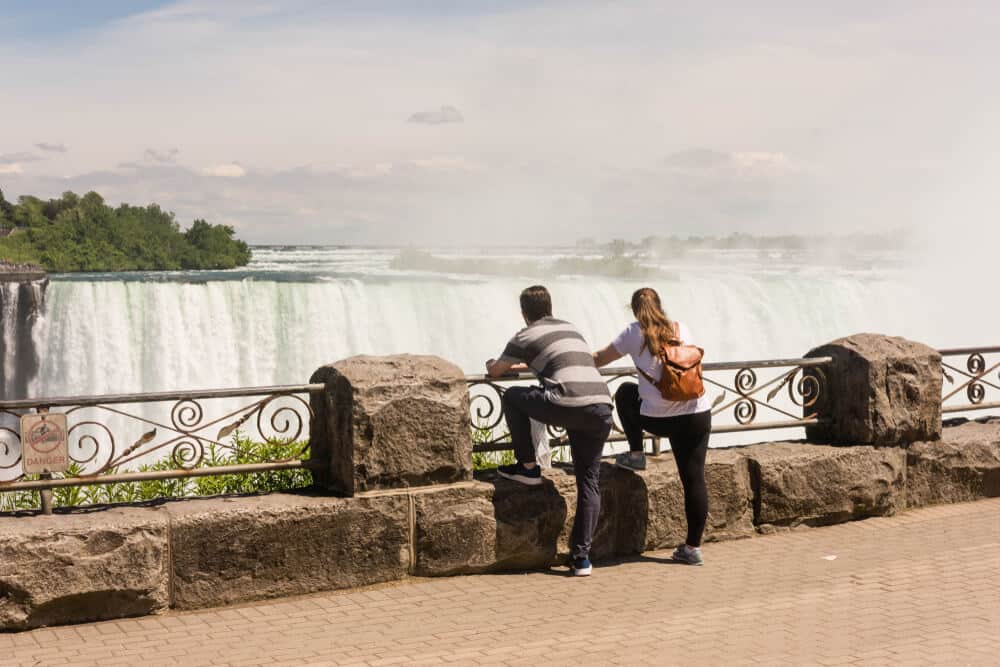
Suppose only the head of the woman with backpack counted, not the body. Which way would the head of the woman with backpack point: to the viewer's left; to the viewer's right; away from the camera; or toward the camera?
away from the camera

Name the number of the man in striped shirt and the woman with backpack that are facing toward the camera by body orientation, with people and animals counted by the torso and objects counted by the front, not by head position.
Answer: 0

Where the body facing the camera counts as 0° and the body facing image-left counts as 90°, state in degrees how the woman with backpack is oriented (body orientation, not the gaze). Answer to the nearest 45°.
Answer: approximately 135°

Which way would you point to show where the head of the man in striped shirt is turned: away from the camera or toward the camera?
away from the camera

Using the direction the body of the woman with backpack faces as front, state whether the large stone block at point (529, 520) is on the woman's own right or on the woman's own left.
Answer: on the woman's own left

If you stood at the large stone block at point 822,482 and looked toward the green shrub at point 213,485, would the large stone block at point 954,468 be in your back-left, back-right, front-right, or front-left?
back-right

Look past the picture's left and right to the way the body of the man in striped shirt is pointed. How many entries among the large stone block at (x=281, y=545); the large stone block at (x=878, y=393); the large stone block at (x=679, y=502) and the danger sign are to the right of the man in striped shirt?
2

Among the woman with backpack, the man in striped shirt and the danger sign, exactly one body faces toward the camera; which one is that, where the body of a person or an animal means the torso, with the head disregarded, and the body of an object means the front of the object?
the danger sign

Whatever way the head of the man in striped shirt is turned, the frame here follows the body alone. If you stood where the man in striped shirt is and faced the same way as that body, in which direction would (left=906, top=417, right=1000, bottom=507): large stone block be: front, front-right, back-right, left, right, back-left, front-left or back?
right

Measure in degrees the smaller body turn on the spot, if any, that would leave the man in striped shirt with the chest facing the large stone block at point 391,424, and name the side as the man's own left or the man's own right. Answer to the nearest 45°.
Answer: approximately 45° to the man's own left

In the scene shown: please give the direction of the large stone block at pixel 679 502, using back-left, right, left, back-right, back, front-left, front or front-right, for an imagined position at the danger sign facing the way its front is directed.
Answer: left

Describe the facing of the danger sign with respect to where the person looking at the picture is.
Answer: facing the viewer

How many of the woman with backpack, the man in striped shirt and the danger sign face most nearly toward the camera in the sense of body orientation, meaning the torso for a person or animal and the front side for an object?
1
